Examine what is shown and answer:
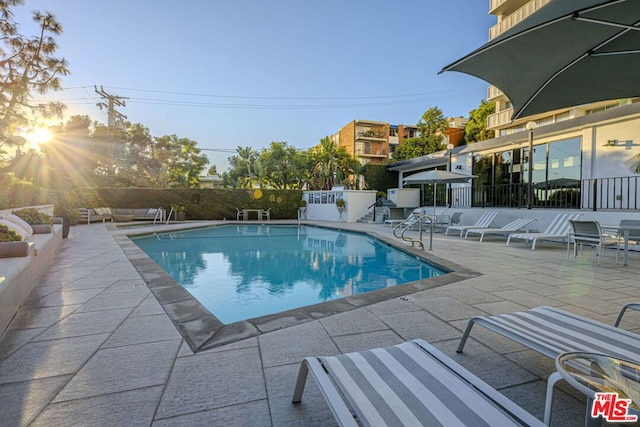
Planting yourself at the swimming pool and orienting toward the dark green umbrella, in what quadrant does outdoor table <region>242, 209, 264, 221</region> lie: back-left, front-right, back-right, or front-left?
back-left

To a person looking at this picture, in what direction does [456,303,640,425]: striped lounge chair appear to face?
facing away from the viewer and to the left of the viewer

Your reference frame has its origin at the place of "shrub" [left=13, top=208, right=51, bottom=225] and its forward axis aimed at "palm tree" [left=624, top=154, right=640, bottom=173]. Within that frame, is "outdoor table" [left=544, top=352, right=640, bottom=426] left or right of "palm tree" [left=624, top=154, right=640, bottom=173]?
right

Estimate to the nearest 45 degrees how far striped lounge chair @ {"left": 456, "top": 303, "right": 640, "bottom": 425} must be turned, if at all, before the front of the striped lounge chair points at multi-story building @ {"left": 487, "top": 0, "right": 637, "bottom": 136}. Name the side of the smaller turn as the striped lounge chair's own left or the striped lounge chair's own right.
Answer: approximately 45° to the striped lounge chair's own right

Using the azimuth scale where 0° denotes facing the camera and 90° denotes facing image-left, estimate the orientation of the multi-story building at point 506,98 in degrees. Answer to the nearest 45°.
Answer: approximately 45°

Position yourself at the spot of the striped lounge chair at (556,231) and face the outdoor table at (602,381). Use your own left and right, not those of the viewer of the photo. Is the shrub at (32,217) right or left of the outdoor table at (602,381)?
right

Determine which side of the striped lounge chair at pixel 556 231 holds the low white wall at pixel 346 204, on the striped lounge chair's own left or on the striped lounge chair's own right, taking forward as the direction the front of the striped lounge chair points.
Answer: on the striped lounge chair's own right

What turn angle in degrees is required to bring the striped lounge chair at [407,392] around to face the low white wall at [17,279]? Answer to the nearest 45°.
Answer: approximately 45° to its left

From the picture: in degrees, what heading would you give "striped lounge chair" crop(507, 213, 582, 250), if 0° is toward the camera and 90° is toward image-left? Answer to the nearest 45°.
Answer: approximately 45°

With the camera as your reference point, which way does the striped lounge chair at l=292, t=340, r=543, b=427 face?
facing away from the viewer and to the left of the viewer
